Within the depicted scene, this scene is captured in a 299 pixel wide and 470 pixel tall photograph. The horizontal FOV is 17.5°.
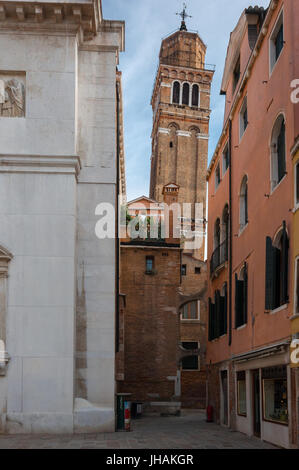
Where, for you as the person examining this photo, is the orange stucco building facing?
facing to the left of the viewer

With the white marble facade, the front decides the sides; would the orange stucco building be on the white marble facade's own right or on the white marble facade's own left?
on the white marble facade's own left

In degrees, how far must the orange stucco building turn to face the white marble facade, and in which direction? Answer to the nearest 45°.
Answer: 0° — it already faces it
